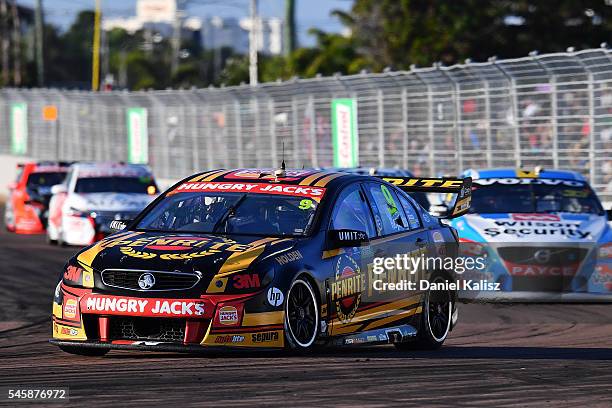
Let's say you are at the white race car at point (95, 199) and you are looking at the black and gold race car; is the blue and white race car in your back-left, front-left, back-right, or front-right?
front-left

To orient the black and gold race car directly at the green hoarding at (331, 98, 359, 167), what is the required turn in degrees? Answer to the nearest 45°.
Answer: approximately 135° to its right

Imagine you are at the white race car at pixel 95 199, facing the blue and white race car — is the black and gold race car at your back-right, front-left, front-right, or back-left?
front-right

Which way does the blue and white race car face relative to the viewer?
toward the camera

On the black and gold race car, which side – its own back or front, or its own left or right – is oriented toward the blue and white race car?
back

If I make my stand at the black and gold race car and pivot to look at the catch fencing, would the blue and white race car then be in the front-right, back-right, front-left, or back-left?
front-right

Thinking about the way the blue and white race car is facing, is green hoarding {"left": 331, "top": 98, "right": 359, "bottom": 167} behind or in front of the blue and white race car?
behind

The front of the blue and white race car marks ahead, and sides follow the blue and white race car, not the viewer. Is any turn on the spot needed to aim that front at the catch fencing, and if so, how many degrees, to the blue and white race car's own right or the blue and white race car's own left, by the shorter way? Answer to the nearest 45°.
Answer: approximately 180°

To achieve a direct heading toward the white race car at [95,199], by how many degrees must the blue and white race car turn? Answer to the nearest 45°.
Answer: approximately 135° to its right

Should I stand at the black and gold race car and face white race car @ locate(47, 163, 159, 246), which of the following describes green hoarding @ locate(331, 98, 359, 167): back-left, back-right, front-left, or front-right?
front-right

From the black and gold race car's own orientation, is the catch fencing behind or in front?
behind

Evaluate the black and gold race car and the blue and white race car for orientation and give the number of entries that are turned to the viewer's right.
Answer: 0

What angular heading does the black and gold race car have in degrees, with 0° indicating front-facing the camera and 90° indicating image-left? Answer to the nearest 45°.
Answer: approximately 45°
